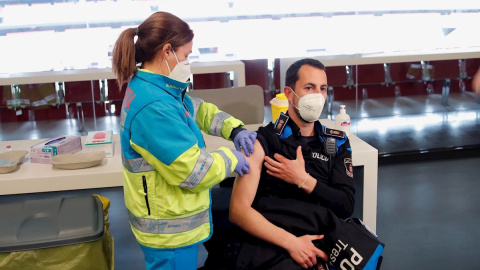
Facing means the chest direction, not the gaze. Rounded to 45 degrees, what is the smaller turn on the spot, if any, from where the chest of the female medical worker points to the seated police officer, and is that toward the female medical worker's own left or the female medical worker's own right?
approximately 45° to the female medical worker's own left

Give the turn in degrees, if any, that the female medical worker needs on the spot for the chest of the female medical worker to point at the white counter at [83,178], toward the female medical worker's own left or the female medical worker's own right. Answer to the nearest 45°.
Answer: approximately 135° to the female medical worker's own left

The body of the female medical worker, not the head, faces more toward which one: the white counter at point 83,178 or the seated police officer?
the seated police officer

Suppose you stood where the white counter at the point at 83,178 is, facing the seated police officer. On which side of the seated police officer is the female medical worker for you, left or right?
right

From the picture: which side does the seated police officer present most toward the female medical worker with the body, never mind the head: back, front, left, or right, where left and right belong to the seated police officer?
right

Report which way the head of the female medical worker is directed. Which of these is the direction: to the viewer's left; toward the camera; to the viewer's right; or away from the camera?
to the viewer's right

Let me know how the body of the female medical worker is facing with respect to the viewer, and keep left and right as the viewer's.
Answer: facing to the right of the viewer
